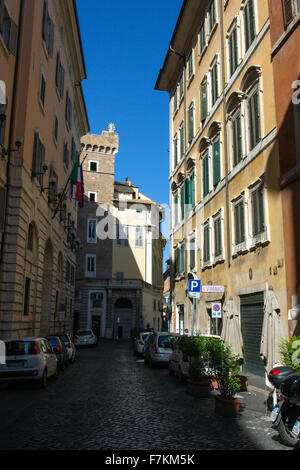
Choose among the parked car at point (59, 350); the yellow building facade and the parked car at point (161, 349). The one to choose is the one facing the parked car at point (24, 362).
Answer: the yellow building facade

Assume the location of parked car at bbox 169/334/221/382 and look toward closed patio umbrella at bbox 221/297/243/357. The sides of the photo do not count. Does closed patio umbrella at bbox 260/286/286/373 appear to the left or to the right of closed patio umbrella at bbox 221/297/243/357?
right

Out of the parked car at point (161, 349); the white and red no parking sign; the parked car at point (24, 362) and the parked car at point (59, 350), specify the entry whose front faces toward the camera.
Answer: the white and red no parking sign

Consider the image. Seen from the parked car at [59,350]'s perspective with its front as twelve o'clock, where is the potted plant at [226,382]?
The potted plant is roughly at 4 o'clock from the parked car.

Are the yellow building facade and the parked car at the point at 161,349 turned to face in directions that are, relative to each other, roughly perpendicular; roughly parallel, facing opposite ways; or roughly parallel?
roughly perpendicular

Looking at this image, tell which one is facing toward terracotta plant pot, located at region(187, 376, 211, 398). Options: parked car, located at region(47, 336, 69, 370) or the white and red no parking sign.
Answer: the white and red no parking sign

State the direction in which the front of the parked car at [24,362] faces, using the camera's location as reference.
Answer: facing away from the viewer and to the right of the viewer

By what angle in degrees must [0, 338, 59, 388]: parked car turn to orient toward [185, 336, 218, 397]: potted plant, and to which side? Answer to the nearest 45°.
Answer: approximately 90° to its right

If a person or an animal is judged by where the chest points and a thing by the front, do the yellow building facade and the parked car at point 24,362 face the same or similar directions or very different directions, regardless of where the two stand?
very different directions

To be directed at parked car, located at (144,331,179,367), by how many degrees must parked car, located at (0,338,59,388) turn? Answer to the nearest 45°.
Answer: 0° — it already faces it

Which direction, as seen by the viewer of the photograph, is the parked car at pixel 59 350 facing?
facing away from the viewer and to the right of the viewer
